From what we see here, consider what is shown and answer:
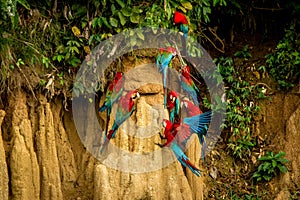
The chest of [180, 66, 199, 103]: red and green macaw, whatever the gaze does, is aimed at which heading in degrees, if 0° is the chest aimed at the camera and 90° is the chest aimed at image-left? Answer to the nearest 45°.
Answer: approximately 135°

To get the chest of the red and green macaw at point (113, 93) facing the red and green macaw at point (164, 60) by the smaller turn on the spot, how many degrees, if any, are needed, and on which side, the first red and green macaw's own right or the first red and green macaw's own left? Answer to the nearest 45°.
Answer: approximately 45° to the first red and green macaw's own right

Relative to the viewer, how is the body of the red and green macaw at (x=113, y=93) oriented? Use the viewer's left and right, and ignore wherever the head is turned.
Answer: facing away from the viewer and to the right of the viewer

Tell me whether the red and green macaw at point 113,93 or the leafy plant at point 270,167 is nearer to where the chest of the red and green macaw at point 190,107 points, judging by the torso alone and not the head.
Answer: the red and green macaw

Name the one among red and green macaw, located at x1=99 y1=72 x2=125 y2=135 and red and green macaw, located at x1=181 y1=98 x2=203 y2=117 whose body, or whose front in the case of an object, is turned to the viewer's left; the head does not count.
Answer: red and green macaw, located at x1=181 y1=98 x2=203 y2=117

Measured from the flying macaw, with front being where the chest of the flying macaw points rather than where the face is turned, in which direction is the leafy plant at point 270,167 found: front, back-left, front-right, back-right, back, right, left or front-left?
back-right

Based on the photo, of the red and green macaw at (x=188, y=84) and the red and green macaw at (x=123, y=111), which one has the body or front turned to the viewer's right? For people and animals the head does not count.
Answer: the red and green macaw at (x=123, y=111)

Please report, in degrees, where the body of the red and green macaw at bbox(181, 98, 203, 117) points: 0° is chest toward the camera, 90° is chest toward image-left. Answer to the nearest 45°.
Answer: approximately 90°
